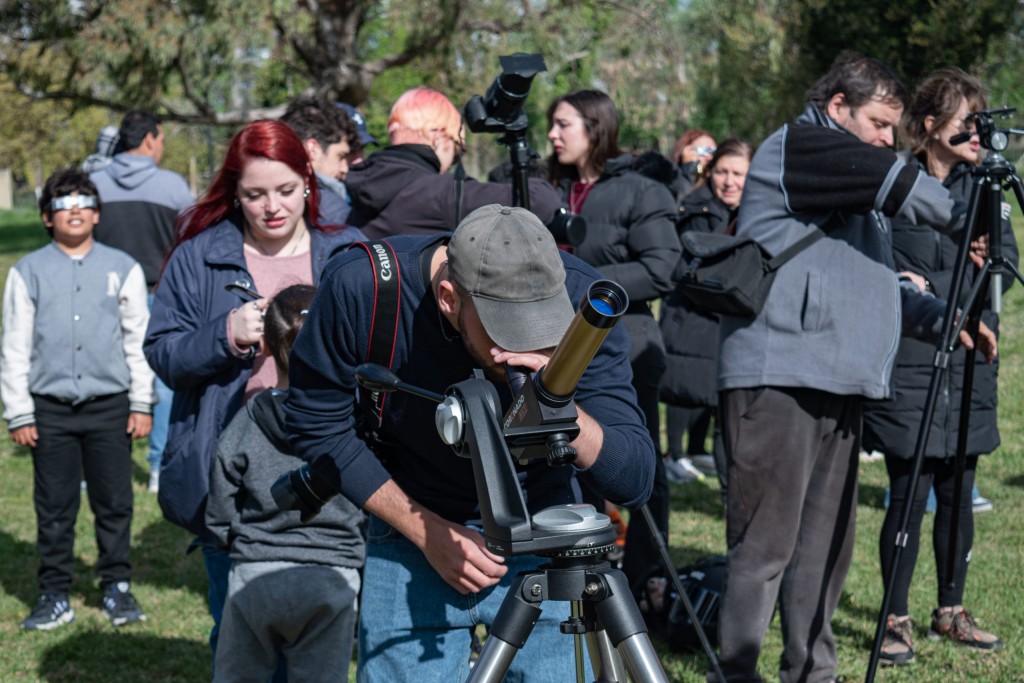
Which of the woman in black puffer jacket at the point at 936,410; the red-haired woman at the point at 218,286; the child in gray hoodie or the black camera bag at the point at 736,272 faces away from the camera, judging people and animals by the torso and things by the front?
the child in gray hoodie

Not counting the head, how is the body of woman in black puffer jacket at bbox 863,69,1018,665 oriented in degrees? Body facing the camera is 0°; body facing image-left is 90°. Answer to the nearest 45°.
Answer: approximately 315°

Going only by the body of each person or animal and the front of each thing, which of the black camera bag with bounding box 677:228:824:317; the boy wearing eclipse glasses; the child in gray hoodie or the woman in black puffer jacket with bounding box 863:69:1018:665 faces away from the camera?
the child in gray hoodie

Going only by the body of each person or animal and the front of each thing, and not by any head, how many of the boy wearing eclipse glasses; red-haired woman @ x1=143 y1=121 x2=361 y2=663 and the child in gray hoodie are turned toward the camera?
2

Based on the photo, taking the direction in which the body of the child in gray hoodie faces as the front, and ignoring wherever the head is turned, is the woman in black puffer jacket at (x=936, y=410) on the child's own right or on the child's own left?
on the child's own right

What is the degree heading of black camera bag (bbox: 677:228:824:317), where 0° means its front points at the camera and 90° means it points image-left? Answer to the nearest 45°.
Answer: approximately 45°

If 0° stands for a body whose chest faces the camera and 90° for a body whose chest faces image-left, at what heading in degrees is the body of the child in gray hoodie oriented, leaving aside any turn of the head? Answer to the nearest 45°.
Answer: approximately 180°

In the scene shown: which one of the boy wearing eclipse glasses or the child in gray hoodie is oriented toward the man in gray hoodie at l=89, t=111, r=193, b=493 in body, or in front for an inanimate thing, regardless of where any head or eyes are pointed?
the child in gray hoodie

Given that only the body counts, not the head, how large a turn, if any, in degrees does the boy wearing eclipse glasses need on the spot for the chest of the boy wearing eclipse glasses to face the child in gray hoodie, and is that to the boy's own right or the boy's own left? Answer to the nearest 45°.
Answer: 0° — they already face them

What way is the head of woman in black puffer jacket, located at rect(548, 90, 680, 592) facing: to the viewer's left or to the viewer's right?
to the viewer's left
